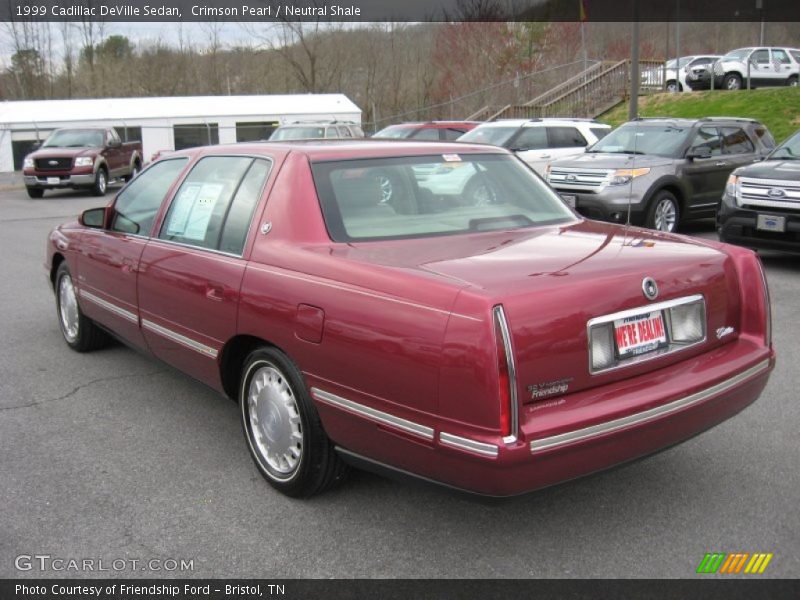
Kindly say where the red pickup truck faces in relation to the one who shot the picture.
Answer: facing the viewer and to the left of the viewer

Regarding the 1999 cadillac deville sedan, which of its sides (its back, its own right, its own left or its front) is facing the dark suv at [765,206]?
right

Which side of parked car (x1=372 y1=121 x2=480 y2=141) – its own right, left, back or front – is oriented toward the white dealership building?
right

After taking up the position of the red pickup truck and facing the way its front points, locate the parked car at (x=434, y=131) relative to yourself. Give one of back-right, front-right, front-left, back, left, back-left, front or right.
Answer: left

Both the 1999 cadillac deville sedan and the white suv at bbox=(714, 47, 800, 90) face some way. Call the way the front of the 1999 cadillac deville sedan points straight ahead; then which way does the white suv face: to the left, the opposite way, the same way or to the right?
to the left

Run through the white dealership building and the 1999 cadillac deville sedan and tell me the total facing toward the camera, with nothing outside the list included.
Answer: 1

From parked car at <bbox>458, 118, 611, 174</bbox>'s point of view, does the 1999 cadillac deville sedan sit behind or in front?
in front

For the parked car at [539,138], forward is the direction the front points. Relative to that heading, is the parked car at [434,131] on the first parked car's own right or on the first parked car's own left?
on the first parked car's own right

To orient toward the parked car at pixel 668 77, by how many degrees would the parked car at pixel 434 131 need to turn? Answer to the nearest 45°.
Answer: approximately 180°

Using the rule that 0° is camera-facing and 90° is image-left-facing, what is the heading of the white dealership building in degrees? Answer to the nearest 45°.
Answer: approximately 0°
